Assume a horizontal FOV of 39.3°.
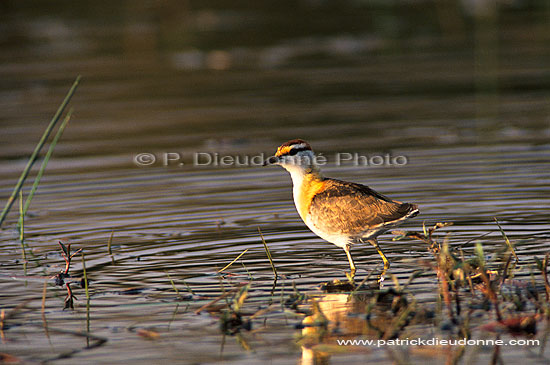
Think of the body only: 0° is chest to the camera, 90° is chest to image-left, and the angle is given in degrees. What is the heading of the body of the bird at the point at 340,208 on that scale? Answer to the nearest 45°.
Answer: approximately 90°
